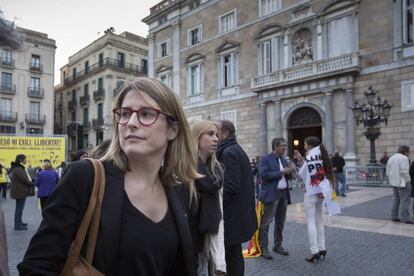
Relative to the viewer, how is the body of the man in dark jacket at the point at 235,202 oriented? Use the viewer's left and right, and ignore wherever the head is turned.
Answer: facing away from the viewer and to the left of the viewer

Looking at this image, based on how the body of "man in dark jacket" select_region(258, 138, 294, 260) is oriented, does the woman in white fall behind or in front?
in front

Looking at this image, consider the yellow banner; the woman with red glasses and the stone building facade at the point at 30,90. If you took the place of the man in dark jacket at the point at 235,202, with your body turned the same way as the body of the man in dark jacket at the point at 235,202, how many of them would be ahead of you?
2

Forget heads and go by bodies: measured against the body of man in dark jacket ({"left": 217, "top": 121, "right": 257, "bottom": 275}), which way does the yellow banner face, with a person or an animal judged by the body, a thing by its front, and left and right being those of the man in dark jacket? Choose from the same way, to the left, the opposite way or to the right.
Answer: the opposite way

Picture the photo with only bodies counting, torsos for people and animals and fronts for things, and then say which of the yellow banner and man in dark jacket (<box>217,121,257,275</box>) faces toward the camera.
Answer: the yellow banner

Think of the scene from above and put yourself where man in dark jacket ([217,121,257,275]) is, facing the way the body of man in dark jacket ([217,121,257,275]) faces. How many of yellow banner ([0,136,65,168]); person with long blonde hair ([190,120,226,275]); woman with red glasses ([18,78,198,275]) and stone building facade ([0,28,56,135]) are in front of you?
2

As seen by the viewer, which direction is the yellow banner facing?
toward the camera

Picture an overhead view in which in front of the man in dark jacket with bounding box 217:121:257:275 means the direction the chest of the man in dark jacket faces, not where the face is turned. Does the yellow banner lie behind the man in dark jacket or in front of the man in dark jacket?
in front

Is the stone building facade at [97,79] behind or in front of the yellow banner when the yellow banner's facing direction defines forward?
behind

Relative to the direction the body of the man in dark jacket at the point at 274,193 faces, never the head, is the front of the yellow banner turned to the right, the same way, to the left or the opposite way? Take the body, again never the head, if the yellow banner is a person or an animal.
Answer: the same way

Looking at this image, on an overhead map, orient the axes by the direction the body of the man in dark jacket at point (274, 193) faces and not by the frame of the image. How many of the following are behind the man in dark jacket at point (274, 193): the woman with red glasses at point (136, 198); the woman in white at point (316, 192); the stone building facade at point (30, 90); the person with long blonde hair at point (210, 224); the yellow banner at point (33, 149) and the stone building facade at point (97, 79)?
3

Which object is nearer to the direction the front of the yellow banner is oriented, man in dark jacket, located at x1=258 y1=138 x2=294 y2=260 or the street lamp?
the man in dark jacket

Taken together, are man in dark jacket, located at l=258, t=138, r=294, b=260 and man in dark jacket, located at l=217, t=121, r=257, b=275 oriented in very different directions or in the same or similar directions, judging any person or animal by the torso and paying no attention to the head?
very different directions
